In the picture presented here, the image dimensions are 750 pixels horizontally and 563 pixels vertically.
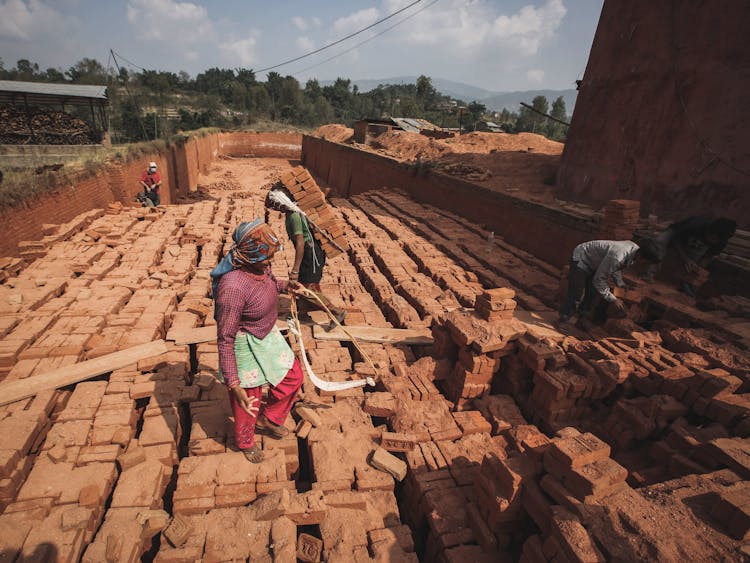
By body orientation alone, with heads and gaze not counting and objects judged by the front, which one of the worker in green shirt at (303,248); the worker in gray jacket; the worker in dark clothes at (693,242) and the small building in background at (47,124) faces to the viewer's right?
the worker in gray jacket

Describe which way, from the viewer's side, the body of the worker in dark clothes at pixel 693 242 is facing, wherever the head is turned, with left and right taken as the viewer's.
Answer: facing to the left of the viewer

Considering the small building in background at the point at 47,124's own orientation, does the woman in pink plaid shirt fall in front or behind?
in front

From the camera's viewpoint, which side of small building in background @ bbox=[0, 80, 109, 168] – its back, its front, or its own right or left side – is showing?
front

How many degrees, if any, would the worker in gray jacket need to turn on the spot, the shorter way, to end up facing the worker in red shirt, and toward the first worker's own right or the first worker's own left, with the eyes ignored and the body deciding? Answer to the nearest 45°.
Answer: approximately 180°

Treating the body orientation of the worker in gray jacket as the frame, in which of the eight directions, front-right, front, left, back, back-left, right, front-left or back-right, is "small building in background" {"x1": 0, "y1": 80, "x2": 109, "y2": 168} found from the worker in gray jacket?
back

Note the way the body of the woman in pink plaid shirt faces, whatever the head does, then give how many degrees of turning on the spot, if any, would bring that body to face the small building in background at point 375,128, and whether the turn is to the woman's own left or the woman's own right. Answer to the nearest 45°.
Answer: approximately 135° to the woman's own left

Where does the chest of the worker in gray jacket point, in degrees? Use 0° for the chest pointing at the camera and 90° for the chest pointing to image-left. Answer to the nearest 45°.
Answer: approximately 270°

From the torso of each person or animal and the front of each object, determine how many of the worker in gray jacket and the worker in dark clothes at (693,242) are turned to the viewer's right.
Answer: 1

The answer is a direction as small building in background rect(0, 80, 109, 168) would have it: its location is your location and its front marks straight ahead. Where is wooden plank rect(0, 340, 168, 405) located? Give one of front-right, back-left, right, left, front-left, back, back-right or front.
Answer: front

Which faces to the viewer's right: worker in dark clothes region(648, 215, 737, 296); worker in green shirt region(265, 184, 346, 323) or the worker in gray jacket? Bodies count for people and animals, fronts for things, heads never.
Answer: the worker in gray jacket
